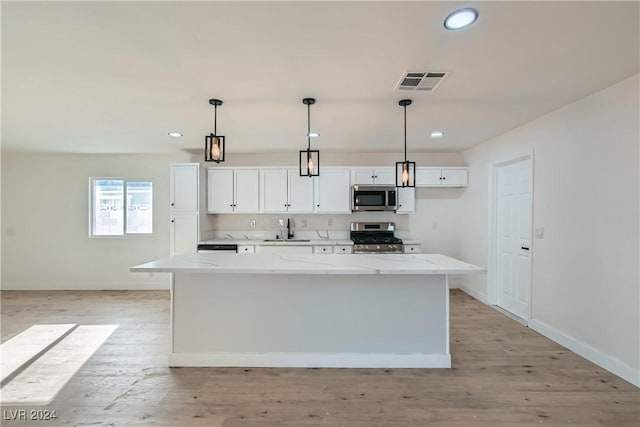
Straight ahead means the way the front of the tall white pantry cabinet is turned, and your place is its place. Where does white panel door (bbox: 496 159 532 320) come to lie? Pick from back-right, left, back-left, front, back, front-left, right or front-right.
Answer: front-left

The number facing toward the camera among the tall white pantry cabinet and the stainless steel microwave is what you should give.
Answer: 2

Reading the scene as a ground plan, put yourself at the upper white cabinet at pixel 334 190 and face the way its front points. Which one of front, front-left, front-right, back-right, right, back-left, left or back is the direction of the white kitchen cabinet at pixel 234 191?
right

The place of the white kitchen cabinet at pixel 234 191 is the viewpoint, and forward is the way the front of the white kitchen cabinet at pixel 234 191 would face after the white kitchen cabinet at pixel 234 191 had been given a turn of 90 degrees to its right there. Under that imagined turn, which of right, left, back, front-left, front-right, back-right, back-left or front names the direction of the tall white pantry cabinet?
front

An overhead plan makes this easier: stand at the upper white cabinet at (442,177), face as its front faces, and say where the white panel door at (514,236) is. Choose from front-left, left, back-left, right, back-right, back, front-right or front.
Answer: front-left

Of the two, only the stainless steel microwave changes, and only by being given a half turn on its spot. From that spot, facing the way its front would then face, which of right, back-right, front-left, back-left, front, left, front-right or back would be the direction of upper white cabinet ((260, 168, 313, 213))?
left

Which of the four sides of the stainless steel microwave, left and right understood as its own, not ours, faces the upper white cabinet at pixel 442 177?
left

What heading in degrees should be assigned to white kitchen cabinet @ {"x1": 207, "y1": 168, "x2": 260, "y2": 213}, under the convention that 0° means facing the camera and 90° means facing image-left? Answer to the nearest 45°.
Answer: approximately 0°

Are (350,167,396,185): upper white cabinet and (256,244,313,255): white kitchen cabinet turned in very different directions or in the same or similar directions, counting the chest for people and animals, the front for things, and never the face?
same or similar directions

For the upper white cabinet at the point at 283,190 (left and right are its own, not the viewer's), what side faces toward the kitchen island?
front

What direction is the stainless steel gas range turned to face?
toward the camera

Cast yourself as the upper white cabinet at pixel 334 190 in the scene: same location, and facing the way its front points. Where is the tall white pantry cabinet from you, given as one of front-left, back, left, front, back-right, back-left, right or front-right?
right

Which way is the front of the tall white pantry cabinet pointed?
toward the camera

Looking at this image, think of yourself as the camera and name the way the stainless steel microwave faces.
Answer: facing the viewer

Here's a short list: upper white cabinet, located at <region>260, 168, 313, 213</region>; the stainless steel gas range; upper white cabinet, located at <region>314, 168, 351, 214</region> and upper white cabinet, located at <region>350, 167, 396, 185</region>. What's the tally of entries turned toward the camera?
4
